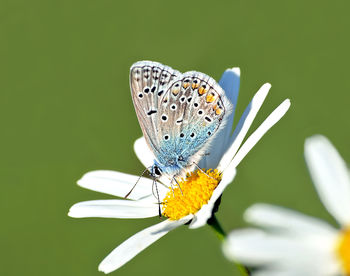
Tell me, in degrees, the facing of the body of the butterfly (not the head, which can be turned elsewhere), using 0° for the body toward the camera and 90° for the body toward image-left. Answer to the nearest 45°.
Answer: approximately 90°

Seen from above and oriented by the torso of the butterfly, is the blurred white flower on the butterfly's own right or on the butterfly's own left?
on the butterfly's own left
